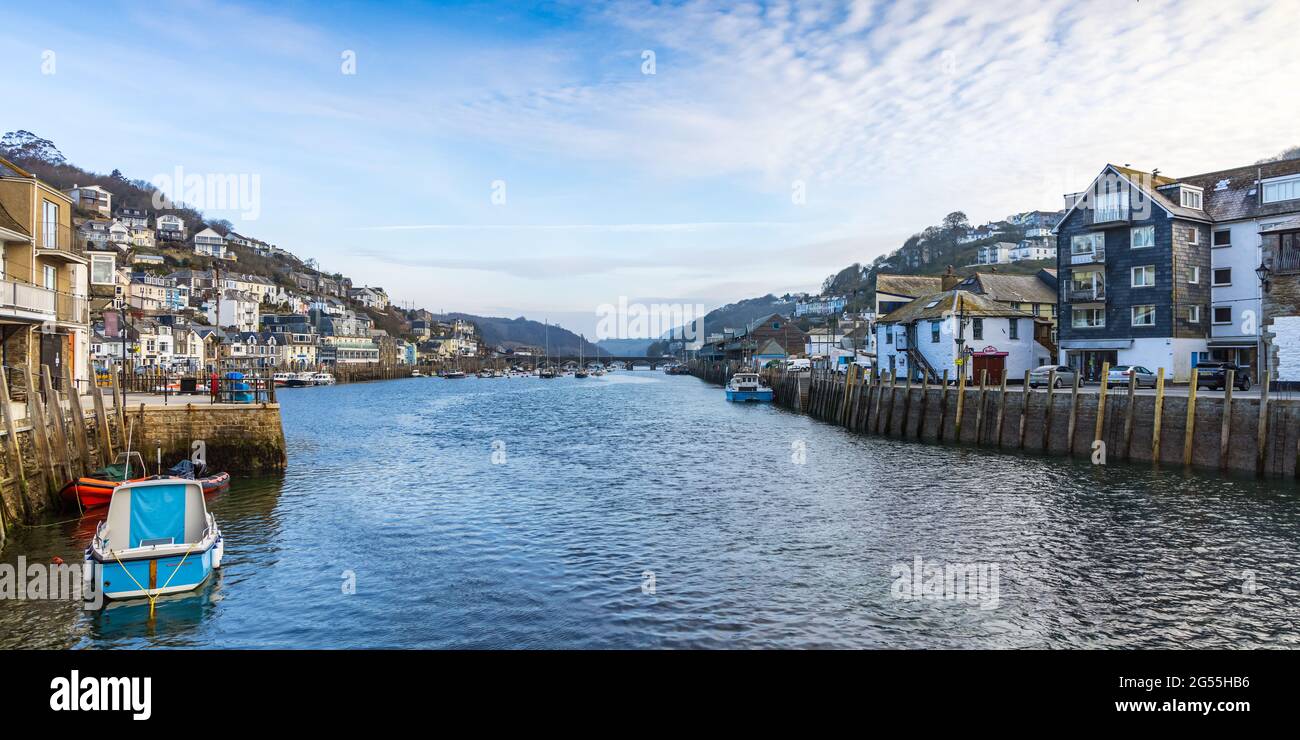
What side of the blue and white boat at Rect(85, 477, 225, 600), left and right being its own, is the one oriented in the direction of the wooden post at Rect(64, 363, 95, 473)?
front

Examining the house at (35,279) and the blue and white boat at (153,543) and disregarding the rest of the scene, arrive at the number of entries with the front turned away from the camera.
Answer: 1

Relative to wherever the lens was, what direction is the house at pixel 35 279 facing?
facing the viewer and to the right of the viewer

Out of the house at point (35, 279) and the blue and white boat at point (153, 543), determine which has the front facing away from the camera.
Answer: the blue and white boat

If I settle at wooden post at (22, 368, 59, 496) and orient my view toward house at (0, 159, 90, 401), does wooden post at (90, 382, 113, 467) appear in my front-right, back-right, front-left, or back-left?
front-right

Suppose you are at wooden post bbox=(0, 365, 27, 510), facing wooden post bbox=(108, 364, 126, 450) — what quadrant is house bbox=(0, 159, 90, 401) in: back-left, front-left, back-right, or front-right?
front-left

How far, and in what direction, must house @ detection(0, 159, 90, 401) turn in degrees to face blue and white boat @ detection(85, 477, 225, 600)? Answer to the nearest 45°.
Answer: approximately 45° to its right

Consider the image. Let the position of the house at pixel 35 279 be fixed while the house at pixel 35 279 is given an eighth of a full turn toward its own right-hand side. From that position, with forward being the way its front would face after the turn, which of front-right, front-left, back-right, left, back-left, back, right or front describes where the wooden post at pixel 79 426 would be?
front

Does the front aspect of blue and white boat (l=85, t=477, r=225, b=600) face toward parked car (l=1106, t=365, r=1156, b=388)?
no

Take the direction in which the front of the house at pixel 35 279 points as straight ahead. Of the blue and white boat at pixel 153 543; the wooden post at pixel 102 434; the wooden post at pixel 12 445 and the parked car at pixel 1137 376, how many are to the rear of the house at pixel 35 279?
0

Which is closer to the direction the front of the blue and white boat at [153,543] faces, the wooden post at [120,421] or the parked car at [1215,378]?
the wooden post

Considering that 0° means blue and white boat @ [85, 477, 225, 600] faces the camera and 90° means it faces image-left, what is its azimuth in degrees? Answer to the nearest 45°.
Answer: approximately 180°

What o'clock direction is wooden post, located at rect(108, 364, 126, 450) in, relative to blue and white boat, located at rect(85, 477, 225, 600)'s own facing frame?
The wooden post is roughly at 12 o'clock from the blue and white boat.

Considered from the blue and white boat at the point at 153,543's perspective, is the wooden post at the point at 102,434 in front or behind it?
in front

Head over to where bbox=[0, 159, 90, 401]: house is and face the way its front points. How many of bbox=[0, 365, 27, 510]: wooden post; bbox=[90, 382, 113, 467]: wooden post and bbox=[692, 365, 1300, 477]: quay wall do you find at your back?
0

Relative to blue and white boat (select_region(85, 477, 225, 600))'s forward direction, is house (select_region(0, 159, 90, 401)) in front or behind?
in front

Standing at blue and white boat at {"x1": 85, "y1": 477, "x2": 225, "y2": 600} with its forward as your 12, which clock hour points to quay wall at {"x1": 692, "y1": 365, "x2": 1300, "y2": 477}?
The quay wall is roughly at 3 o'clock from the blue and white boat.

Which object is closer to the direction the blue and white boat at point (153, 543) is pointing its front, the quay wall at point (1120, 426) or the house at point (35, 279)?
the house
